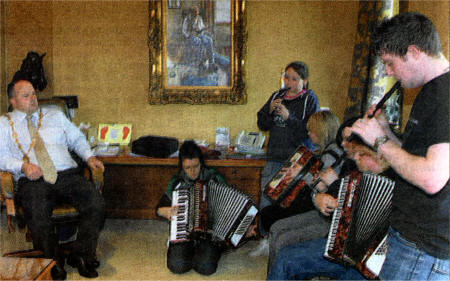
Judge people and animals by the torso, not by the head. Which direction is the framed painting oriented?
toward the camera

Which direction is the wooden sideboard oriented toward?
toward the camera

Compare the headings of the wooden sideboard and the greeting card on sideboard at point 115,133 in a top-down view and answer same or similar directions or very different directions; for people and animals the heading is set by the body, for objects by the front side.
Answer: same or similar directions

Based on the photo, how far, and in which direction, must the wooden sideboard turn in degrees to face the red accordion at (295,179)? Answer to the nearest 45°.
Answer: approximately 45° to its left

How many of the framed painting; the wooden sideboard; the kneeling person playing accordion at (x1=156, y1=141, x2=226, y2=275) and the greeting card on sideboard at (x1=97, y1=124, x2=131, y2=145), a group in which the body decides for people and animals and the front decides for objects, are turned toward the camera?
4

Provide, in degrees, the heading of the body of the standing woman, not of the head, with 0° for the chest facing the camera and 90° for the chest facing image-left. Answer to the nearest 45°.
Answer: approximately 45°

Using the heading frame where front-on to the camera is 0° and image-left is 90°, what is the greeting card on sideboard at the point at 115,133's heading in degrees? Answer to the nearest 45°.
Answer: approximately 0°

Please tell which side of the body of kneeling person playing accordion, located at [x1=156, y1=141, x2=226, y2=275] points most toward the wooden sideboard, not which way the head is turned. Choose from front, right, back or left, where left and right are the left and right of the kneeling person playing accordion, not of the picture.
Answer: back

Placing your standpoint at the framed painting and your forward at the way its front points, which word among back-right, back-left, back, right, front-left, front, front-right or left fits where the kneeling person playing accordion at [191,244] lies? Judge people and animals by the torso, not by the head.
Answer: front

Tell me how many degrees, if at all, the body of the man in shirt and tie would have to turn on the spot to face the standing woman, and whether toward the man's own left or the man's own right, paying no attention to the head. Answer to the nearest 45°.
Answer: approximately 90° to the man's own left

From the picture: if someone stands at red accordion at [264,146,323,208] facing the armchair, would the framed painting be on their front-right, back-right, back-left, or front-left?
front-right

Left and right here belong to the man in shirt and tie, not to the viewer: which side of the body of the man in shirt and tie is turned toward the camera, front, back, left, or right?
front

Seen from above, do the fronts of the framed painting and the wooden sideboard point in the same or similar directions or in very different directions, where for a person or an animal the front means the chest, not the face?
same or similar directions
